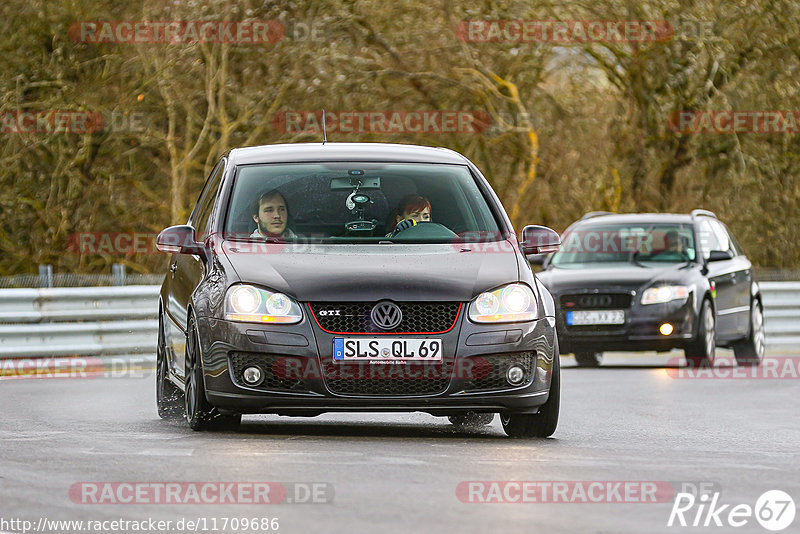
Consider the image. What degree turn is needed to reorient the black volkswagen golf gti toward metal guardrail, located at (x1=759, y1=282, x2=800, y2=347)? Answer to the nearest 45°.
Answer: approximately 135° to its left

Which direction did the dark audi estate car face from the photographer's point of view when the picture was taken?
facing the viewer and to the left of the viewer

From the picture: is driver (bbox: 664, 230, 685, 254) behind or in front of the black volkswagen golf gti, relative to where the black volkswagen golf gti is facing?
behind

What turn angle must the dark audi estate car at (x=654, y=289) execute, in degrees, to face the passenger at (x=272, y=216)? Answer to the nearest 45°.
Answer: approximately 45° to its left

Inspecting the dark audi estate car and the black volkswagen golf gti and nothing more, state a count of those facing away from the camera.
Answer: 0

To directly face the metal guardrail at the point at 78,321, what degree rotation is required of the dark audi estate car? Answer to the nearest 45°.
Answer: approximately 45° to its right

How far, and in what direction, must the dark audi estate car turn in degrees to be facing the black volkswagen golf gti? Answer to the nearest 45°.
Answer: approximately 45° to its left

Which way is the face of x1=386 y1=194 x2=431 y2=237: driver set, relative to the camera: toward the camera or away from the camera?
toward the camera

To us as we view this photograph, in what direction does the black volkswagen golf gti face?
facing the viewer

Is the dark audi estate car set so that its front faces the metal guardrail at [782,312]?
no

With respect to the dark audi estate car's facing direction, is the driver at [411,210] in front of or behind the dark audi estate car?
in front
